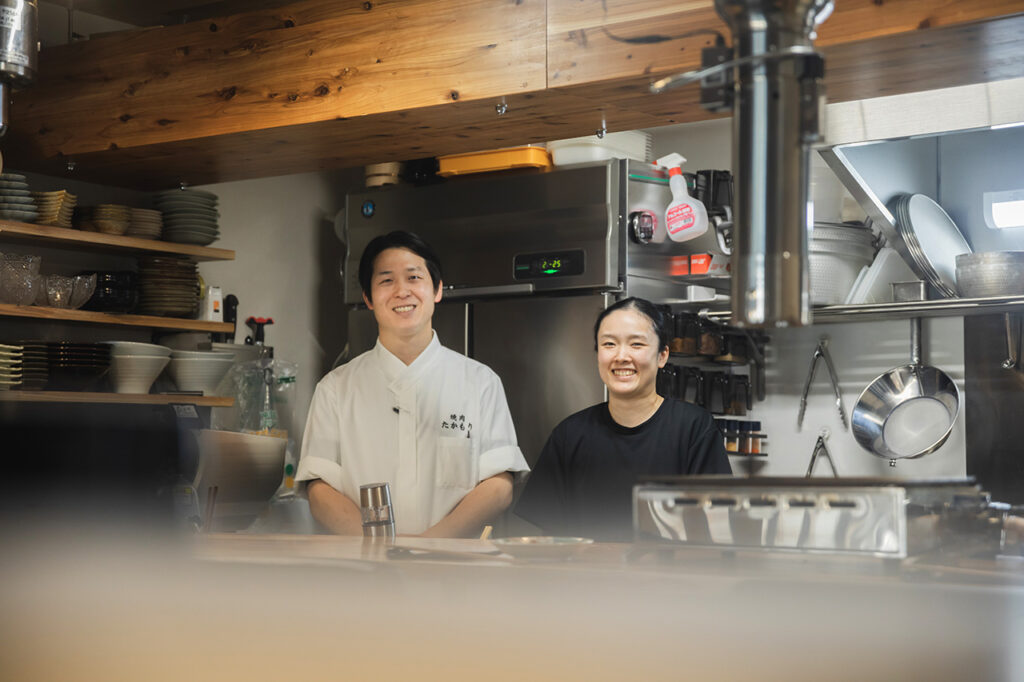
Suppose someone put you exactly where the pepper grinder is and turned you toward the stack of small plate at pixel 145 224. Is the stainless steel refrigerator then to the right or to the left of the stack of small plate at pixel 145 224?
right

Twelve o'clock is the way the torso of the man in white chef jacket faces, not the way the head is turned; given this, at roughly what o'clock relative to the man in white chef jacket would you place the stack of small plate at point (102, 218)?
The stack of small plate is roughly at 4 o'clock from the man in white chef jacket.

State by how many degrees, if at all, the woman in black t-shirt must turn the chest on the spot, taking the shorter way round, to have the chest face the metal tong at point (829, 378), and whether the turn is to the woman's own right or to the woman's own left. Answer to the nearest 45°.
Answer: approximately 135° to the woman's own left

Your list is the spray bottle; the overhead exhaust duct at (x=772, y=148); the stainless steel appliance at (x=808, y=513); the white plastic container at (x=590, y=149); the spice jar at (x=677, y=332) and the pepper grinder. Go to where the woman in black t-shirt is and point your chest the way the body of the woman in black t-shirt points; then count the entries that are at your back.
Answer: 3

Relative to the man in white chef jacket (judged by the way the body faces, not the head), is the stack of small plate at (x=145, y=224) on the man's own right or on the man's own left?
on the man's own right

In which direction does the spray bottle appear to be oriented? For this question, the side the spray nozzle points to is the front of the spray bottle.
to the viewer's left

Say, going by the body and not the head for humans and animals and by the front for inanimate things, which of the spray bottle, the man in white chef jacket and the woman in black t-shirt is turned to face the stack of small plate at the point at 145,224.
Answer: the spray bottle

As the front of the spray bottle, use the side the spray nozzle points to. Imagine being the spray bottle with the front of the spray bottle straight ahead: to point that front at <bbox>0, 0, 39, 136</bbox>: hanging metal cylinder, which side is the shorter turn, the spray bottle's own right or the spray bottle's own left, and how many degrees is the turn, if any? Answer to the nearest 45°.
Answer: approximately 45° to the spray bottle's own left

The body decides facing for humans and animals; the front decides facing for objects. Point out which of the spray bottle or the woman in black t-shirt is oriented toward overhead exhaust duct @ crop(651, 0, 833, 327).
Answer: the woman in black t-shirt

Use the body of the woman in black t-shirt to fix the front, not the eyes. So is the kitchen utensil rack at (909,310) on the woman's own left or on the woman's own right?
on the woman's own left
